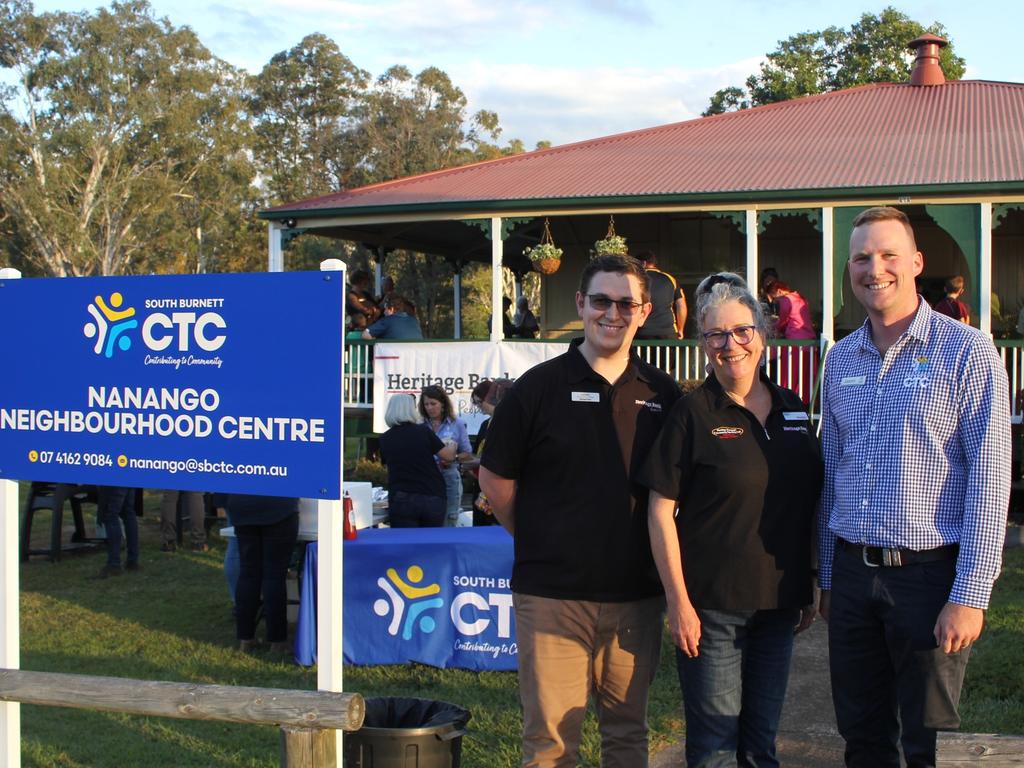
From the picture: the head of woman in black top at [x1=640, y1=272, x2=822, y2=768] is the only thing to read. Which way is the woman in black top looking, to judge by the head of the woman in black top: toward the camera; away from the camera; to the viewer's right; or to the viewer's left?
toward the camera

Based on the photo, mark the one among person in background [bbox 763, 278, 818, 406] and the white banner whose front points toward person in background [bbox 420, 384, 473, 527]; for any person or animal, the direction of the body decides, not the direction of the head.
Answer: the white banner

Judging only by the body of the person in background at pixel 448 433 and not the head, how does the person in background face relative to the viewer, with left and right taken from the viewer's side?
facing the viewer and to the left of the viewer

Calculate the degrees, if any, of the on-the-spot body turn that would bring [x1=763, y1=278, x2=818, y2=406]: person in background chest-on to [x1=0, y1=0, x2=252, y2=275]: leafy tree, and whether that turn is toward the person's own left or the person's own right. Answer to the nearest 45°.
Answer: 0° — they already face it

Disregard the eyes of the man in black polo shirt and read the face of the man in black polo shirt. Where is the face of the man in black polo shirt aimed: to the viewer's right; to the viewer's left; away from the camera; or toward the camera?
toward the camera

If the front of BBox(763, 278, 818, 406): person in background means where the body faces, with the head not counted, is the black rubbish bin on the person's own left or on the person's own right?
on the person's own left

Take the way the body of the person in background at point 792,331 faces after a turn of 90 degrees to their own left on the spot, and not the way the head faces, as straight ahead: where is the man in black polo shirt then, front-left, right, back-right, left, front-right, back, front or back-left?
front-left

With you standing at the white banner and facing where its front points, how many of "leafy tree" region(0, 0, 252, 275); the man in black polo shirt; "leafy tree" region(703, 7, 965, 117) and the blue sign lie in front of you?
2

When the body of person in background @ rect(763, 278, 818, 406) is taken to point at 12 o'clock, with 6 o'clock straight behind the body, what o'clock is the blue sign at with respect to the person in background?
The blue sign is roughly at 8 o'clock from the person in background.

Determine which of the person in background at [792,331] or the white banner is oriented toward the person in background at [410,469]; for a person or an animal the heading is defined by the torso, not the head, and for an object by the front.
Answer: the white banner

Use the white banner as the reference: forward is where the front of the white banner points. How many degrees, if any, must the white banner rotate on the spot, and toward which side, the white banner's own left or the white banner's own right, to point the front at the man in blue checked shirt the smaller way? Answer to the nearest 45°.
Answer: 0° — it already faces them

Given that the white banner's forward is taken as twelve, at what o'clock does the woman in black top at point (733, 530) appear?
The woman in black top is roughly at 12 o'clock from the white banner.
